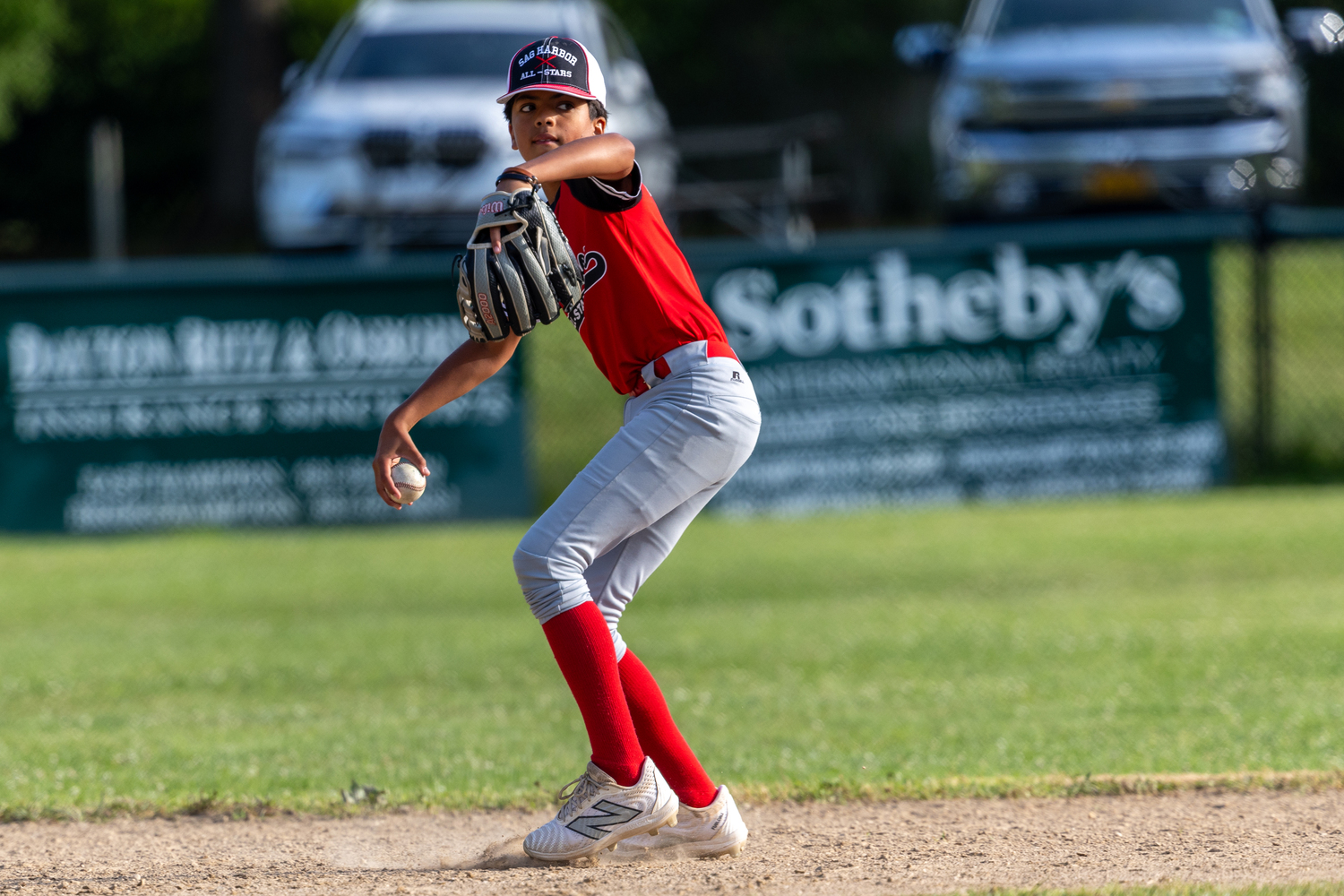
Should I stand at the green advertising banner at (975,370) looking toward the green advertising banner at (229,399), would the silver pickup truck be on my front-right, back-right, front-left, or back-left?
back-right

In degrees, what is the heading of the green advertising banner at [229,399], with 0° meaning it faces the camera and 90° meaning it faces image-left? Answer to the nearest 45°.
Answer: approximately 0°

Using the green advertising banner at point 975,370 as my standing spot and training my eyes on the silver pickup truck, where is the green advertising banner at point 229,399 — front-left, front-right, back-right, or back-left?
back-left

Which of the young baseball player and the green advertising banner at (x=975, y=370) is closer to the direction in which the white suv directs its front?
the young baseball player

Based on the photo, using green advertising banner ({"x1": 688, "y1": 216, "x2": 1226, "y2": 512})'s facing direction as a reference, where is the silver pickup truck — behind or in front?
behind

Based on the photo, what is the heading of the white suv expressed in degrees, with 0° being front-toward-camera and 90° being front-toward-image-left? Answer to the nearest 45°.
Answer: approximately 0°

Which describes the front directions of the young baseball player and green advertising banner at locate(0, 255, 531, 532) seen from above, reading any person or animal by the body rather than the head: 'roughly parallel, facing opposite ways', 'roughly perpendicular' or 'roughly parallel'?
roughly perpendicular

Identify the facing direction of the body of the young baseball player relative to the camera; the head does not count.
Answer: to the viewer's left

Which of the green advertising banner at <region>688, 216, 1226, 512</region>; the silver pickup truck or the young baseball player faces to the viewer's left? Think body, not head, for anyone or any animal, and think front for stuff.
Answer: the young baseball player

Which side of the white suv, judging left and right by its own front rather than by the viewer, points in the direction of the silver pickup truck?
left
